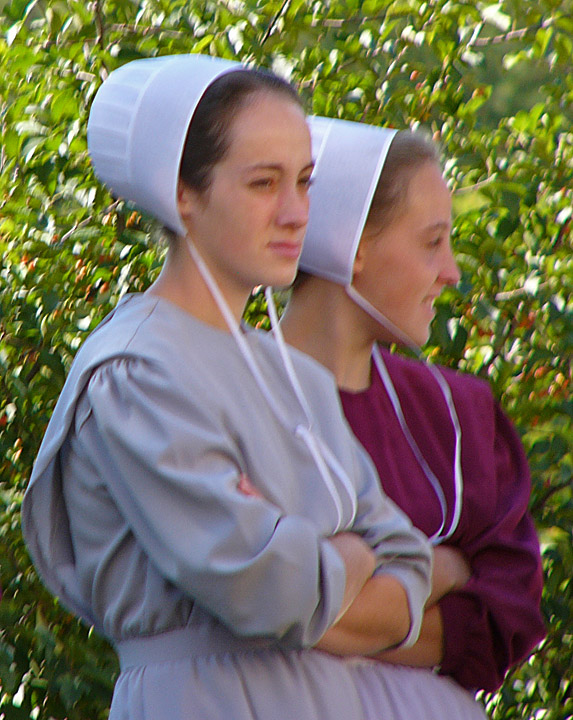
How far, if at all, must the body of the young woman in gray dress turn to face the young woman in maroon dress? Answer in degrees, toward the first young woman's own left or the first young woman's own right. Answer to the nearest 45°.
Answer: approximately 90° to the first young woman's own left

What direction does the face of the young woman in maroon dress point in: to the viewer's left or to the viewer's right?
to the viewer's right

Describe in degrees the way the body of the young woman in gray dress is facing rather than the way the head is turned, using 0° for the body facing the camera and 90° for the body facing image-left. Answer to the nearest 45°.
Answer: approximately 315°
